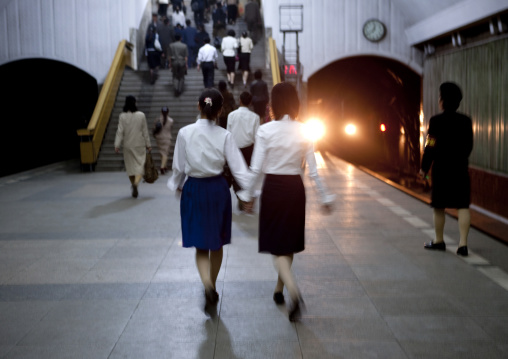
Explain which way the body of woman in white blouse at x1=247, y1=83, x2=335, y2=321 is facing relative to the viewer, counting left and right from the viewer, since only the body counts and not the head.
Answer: facing away from the viewer

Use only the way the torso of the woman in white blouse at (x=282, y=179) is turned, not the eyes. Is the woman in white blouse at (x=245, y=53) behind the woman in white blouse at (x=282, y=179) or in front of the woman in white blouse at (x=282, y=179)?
in front

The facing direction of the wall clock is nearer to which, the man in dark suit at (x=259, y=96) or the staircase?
the man in dark suit

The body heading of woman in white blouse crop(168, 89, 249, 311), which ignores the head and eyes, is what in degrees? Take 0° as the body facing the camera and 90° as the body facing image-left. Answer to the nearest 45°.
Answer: approximately 180°

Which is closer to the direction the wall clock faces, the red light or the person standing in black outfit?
the person standing in black outfit

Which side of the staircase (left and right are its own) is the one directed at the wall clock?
left

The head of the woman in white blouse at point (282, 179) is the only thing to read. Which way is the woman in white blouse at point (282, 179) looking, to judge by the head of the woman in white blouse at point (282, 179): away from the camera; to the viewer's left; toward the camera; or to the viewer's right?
away from the camera

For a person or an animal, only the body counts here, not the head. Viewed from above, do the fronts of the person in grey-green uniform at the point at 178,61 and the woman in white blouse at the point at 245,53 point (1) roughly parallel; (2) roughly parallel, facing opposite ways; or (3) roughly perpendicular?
roughly parallel
